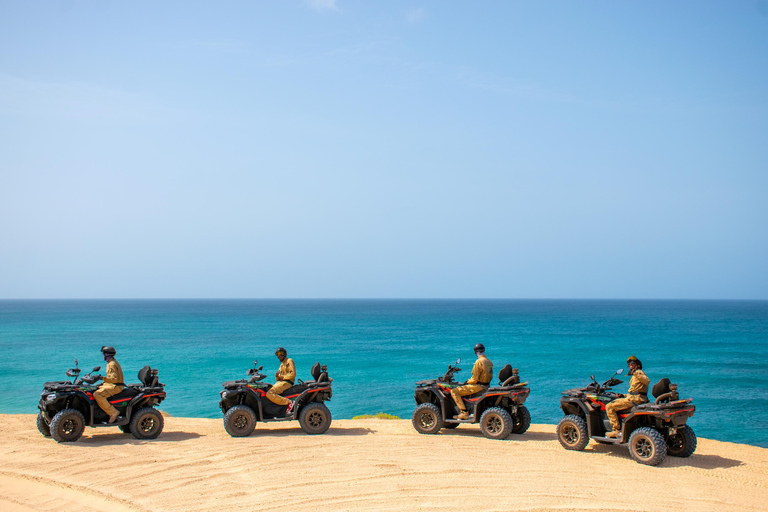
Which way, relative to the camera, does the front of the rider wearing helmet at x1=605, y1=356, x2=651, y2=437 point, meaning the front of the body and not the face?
to the viewer's left

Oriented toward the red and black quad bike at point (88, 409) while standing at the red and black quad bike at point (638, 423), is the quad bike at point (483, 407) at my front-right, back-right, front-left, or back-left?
front-right

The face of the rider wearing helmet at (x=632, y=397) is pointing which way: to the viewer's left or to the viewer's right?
to the viewer's left

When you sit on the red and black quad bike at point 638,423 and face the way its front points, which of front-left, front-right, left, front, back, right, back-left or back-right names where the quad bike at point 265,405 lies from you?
front-left

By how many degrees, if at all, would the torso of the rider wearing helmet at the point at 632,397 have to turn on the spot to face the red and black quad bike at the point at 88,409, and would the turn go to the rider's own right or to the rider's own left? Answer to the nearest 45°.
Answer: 0° — they already face it

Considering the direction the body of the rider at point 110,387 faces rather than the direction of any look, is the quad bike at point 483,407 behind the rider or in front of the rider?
behind

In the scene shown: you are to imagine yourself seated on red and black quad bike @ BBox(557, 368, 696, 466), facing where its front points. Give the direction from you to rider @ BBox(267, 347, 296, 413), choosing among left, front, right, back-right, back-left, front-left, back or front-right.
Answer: front-left

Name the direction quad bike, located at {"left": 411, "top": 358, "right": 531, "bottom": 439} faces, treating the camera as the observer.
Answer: facing away from the viewer and to the left of the viewer

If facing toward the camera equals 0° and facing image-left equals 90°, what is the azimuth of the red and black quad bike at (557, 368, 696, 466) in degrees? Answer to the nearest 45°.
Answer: approximately 135°

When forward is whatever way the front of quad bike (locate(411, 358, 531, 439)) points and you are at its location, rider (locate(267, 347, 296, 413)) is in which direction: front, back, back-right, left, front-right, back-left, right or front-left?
front-left

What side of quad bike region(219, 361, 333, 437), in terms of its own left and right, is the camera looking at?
left

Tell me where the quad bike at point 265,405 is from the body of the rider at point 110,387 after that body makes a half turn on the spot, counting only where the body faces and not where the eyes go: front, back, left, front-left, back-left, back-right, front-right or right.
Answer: front

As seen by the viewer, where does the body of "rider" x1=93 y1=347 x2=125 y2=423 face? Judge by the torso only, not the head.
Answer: to the viewer's left

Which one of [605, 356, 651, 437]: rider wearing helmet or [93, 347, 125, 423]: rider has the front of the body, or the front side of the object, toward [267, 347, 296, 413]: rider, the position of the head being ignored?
the rider wearing helmet

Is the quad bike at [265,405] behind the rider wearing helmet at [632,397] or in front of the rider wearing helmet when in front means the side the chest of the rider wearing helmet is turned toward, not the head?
in front
